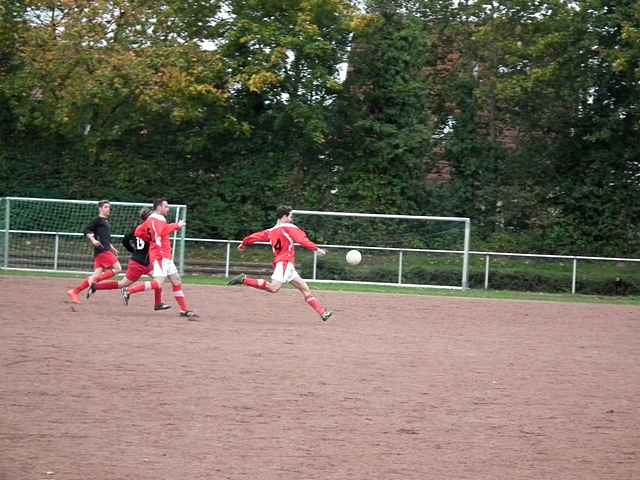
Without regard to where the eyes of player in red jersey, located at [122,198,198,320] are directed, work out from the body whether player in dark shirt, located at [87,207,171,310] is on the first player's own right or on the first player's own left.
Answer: on the first player's own left

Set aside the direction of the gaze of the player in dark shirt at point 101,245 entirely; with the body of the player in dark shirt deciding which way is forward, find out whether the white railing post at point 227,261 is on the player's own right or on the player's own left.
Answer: on the player's own left

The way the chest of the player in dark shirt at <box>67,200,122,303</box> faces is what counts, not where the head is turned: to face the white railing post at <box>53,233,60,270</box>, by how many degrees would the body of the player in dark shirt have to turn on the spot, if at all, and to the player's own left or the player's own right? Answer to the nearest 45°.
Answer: approximately 90° to the player's own left

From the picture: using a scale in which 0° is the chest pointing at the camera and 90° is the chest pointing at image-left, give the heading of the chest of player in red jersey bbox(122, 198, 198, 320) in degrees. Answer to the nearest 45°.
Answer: approximately 270°

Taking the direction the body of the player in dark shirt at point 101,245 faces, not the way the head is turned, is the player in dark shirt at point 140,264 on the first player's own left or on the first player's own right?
on the first player's own right

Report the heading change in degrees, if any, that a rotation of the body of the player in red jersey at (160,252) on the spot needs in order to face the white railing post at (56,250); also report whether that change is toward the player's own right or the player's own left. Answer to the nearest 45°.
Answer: approximately 90° to the player's own left

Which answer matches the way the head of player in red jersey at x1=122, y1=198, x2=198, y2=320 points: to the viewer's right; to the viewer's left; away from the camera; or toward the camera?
to the viewer's right

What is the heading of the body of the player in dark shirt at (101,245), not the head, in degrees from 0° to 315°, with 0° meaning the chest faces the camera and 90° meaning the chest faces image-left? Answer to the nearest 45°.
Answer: approximately 270°

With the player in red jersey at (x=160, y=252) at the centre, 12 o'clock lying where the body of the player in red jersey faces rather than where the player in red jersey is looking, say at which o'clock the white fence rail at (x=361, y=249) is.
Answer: The white fence rail is roughly at 10 o'clock from the player in red jersey.

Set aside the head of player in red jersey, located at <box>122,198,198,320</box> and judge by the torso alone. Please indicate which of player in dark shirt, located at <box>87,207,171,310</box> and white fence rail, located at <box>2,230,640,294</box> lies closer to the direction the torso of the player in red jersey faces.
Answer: the white fence rail

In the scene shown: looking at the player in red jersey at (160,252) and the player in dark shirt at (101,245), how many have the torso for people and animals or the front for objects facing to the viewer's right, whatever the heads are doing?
2
